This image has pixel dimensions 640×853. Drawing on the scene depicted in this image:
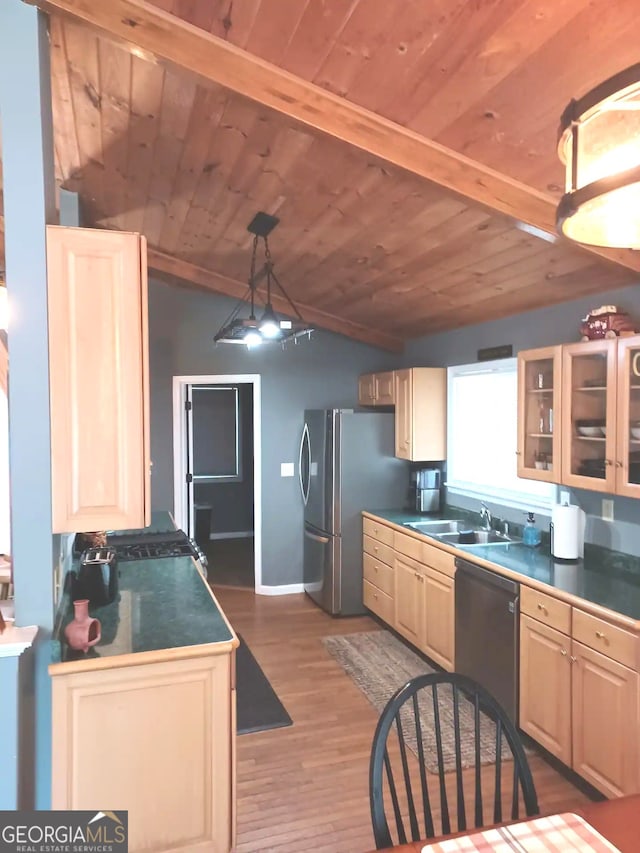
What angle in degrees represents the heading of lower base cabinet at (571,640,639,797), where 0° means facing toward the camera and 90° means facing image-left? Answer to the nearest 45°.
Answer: approximately 45°

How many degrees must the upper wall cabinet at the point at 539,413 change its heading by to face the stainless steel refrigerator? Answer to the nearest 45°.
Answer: approximately 90° to its right

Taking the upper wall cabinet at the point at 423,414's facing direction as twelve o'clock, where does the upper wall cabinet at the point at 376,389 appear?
the upper wall cabinet at the point at 376,389 is roughly at 3 o'clock from the upper wall cabinet at the point at 423,414.

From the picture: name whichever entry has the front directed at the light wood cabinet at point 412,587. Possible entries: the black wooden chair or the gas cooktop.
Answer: the gas cooktop

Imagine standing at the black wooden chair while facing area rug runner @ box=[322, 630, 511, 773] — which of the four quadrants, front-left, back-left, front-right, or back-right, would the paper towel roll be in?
front-right

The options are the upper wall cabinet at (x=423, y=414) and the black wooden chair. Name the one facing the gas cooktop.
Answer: the upper wall cabinet

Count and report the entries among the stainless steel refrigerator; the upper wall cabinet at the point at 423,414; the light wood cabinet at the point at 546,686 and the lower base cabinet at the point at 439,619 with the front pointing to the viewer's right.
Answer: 0

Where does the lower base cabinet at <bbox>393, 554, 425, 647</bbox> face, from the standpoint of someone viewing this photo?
facing the viewer and to the left of the viewer

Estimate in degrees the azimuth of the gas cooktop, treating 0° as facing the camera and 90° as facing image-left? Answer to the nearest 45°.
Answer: approximately 270°

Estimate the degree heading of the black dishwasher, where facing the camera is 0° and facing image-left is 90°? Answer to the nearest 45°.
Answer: approximately 45°

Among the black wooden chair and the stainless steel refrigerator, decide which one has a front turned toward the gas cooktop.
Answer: the stainless steel refrigerator

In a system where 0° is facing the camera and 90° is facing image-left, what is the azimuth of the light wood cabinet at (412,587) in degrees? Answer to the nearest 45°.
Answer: approximately 45°

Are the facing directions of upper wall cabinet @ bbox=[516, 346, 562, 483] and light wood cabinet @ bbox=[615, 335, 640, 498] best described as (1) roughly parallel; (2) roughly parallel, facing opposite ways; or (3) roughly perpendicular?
roughly parallel

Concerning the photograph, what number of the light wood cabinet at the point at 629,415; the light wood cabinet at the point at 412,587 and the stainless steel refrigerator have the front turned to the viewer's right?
0

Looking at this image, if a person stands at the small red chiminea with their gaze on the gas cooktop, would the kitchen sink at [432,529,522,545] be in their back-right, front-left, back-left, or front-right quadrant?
front-right

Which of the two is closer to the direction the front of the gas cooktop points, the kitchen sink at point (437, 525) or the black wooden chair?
the kitchen sink
